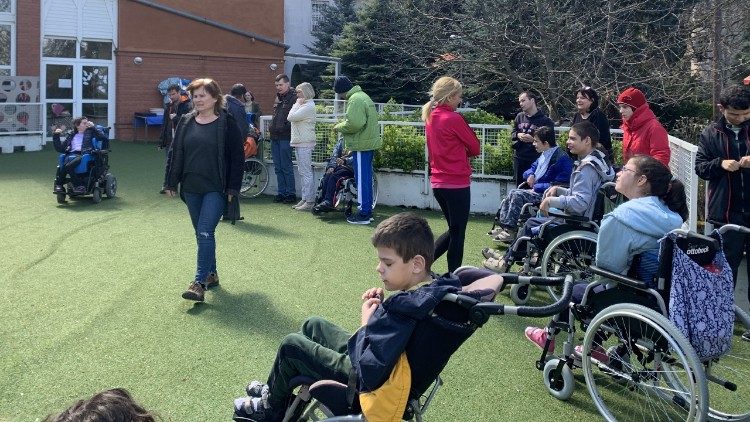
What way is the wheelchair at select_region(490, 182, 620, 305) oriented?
to the viewer's left

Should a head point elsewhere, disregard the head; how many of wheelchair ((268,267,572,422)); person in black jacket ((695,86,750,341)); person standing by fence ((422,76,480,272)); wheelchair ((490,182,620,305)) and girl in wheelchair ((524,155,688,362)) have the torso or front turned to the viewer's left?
3

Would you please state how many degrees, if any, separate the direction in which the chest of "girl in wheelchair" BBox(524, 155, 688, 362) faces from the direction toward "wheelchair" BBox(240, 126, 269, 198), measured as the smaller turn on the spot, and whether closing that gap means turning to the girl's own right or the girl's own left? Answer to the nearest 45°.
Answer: approximately 45° to the girl's own right

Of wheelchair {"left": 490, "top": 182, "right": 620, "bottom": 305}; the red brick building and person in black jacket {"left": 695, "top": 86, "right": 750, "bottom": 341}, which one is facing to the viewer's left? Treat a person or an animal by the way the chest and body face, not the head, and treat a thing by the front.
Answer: the wheelchair

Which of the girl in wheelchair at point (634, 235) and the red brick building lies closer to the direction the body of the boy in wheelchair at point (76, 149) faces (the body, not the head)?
the girl in wheelchair

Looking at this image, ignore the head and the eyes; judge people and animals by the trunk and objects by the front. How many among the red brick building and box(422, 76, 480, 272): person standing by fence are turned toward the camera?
1

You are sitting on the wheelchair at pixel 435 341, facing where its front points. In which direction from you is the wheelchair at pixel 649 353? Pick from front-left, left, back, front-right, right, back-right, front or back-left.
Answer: back-right

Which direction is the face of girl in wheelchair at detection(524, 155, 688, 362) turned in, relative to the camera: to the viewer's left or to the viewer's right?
to the viewer's left
